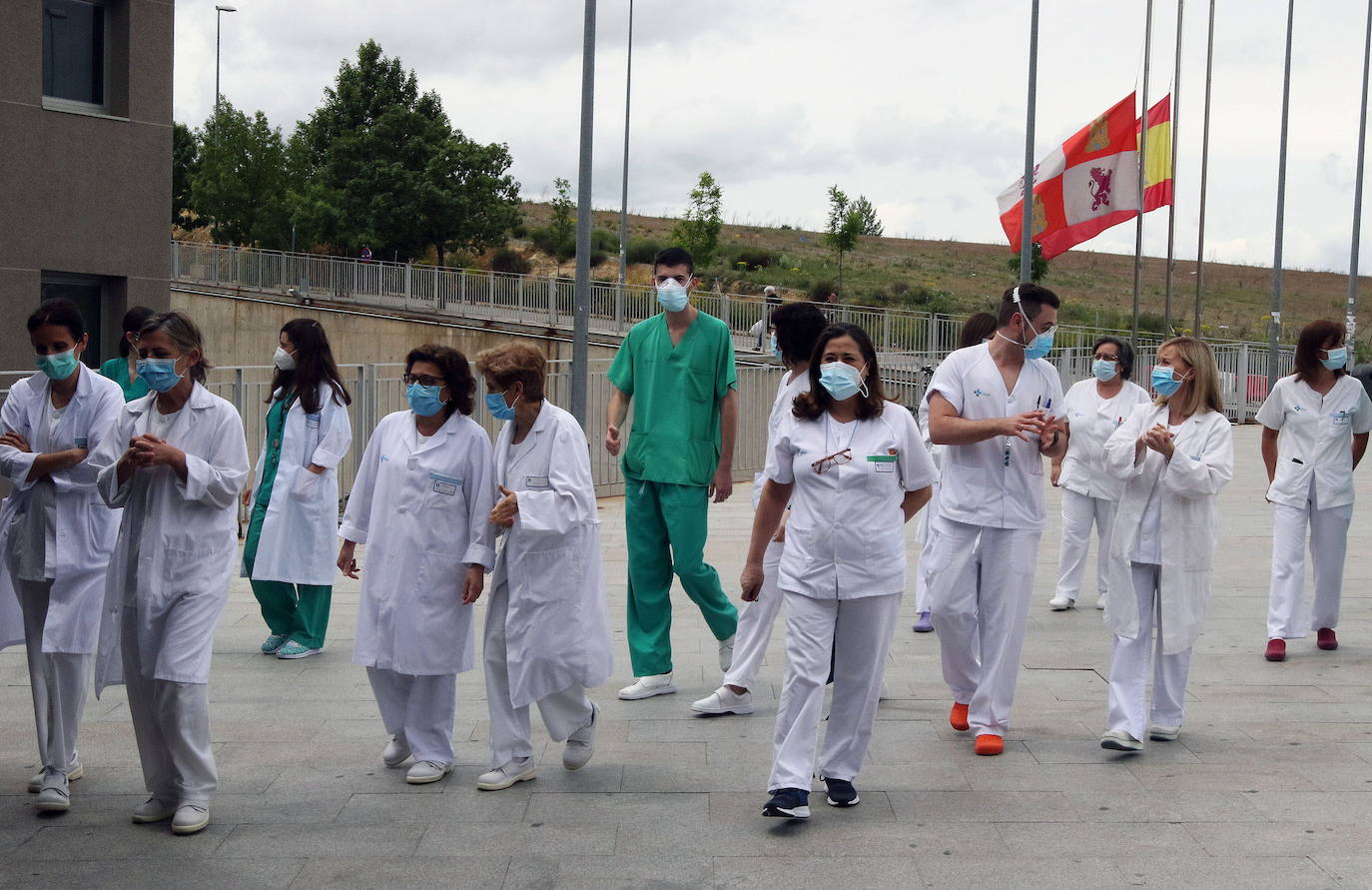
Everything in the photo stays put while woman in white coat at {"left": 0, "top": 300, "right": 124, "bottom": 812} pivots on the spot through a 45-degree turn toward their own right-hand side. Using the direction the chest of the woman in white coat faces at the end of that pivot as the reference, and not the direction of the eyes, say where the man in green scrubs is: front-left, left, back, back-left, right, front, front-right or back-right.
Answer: back-left

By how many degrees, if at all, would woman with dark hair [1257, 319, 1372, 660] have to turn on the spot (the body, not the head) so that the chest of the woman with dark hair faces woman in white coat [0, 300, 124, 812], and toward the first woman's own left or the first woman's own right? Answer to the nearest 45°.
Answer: approximately 45° to the first woman's own right

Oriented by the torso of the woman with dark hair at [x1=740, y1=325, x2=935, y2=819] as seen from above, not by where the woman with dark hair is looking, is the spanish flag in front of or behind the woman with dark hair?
behind

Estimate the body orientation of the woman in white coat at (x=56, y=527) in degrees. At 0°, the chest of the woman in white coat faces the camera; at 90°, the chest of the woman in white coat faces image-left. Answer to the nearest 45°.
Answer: approximately 0°

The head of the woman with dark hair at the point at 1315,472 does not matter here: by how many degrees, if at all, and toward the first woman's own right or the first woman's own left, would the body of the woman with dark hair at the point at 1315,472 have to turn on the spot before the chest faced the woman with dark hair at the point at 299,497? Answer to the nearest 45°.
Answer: approximately 45° to the first woman's own right

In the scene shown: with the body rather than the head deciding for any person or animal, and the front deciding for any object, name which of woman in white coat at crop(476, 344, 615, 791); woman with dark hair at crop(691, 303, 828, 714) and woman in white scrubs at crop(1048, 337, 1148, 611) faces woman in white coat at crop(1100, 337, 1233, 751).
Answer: woman in white scrubs at crop(1048, 337, 1148, 611)

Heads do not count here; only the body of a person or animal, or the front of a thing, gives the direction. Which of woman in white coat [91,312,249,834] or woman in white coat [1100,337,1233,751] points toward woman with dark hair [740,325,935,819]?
woman in white coat [1100,337,1233,751]

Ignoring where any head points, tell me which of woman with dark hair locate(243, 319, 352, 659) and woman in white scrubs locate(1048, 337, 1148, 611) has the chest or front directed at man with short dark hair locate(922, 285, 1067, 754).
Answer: the woman in white scrubs

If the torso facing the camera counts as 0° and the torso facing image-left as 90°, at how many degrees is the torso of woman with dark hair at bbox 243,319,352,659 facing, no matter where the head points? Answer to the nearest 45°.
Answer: approximately 45°
